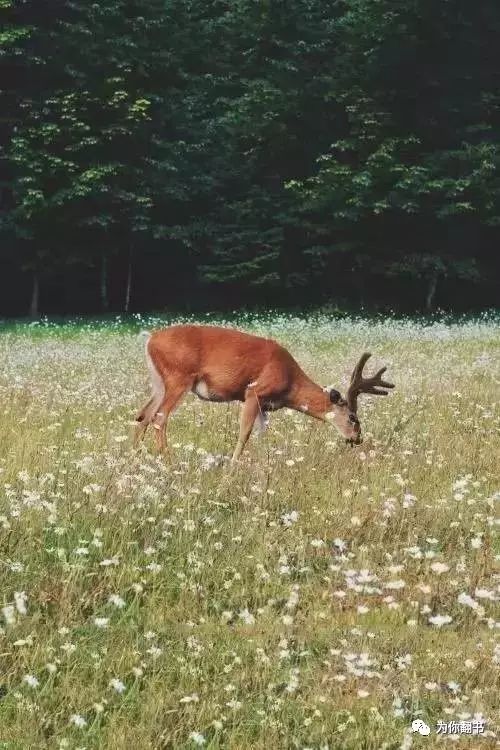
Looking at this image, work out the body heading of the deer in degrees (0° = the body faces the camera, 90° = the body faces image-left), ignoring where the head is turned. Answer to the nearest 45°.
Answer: approximately 270°
